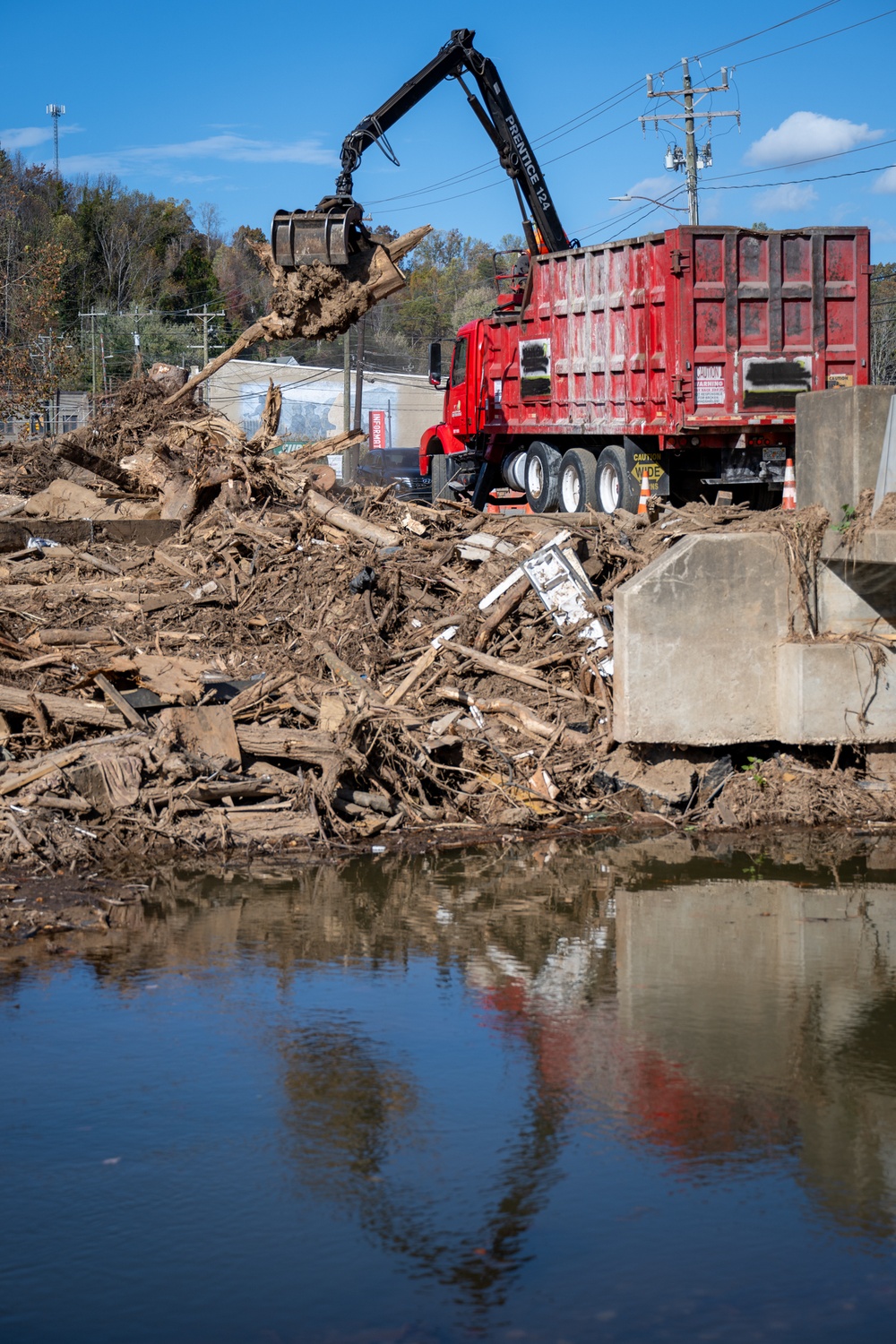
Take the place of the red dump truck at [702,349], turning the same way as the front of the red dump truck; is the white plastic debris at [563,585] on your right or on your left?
on your left

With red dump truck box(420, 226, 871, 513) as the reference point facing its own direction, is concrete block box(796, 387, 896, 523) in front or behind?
behind

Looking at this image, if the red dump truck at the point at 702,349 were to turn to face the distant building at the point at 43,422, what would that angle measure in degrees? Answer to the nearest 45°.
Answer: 0° — it already faces it

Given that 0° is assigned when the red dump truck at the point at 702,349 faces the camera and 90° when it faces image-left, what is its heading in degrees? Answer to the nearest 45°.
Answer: approximately 135°

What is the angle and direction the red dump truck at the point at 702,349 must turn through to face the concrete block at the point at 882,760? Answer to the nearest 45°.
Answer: approximately 135° to its left
